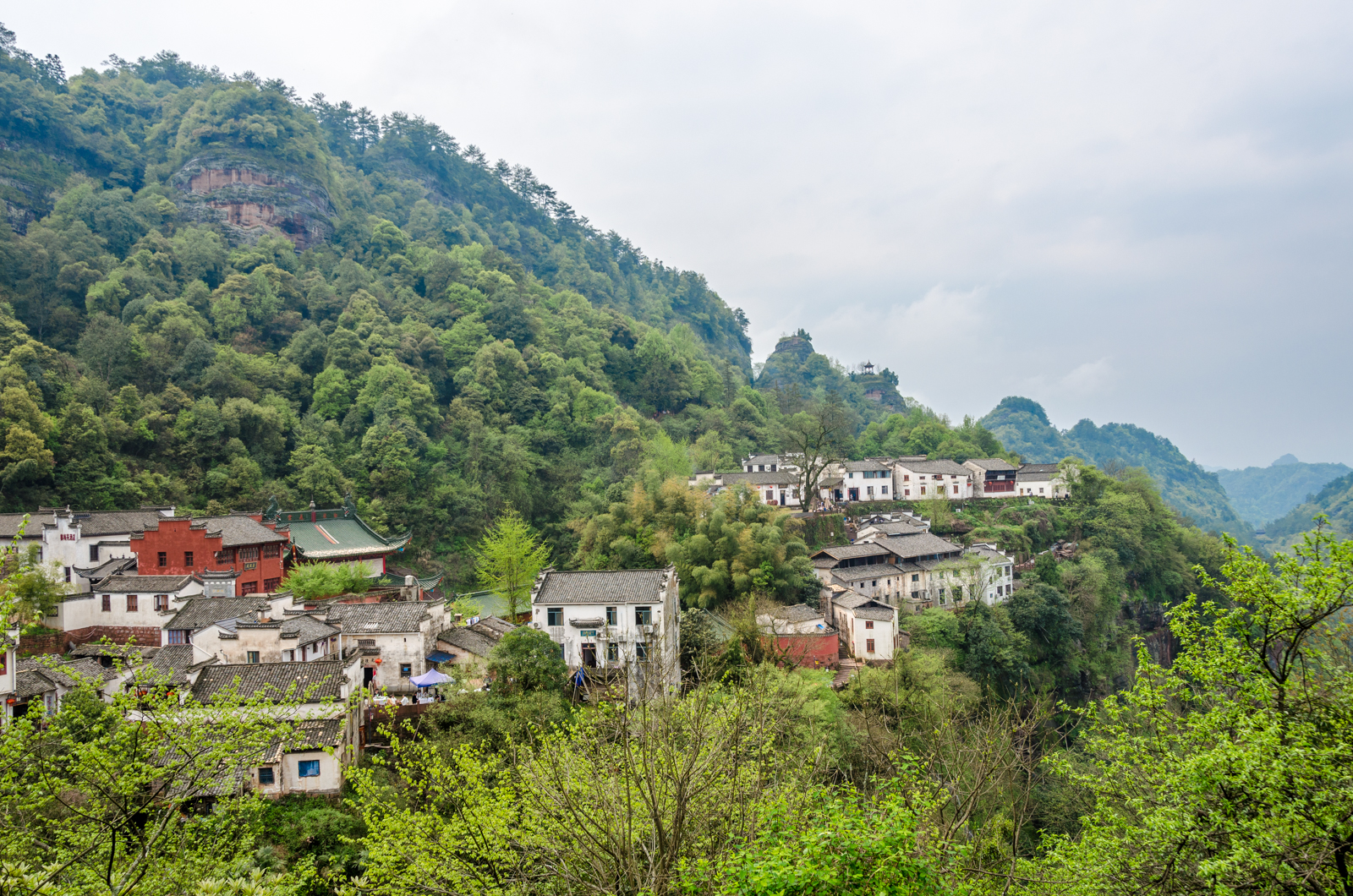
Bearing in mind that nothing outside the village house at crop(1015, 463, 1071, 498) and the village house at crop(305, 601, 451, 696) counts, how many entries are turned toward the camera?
2

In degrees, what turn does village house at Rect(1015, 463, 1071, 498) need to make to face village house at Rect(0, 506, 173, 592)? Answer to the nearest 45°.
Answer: approximately 45° to its right

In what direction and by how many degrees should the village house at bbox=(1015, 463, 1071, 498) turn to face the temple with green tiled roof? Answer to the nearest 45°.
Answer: approximately 45° to its right

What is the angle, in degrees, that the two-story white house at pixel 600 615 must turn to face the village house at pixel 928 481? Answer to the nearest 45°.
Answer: approximately 135° to its left

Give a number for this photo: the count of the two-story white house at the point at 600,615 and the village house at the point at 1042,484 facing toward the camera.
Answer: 2

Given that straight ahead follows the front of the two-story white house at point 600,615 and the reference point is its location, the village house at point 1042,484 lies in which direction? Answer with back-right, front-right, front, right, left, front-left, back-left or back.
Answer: back-left

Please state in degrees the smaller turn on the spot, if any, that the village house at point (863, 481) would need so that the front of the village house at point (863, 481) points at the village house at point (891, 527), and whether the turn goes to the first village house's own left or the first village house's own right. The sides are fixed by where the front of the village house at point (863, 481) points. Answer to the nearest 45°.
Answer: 0° — it already faces it

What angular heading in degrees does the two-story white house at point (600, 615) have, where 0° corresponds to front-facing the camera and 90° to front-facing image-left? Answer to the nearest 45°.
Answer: approximately 0°
